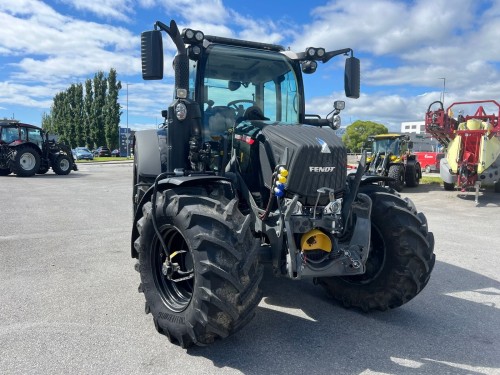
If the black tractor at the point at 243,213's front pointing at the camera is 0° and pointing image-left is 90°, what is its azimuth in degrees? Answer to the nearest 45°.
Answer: approximately 315°

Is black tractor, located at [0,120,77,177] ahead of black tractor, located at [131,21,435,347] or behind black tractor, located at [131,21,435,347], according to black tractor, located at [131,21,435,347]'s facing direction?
behind

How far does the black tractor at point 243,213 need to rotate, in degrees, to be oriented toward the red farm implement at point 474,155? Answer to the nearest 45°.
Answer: approximately 90° to its left
